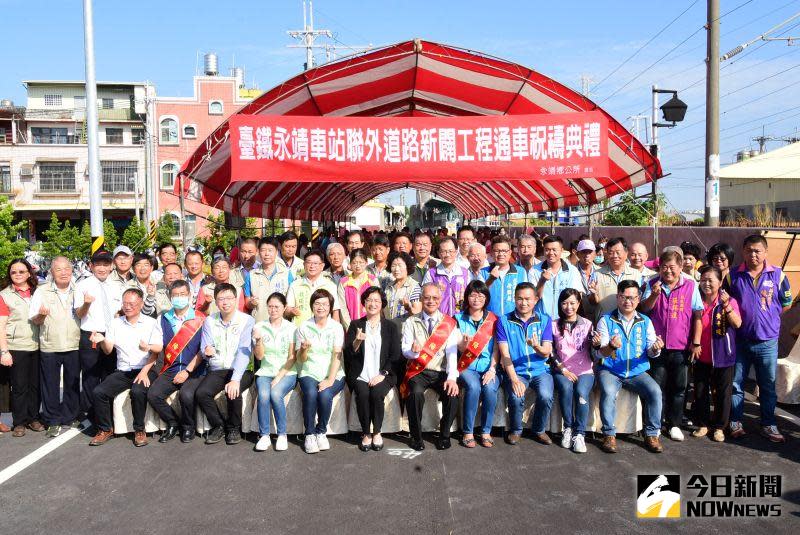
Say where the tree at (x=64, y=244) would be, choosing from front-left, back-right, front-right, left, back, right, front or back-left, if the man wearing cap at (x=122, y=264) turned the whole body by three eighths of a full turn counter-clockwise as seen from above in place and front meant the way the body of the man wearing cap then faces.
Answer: front-left

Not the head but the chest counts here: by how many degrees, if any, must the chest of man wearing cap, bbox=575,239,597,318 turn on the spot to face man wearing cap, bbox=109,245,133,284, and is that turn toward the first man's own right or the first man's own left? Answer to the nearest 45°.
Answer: approximately 90° to the first man's own right

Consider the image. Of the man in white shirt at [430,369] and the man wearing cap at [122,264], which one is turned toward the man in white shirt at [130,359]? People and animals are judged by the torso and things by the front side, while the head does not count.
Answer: the man wearing cap

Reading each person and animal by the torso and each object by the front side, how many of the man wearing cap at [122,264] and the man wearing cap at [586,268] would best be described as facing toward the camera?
2

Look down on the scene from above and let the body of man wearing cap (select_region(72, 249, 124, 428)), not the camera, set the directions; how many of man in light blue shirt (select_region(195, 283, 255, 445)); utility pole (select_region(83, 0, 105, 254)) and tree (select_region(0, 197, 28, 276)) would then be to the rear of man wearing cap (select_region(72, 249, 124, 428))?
2

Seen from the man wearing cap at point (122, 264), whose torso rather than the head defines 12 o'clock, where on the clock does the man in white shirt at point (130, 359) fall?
The man in white shirt is roughly at 12 o'clock from the man wearing cap.

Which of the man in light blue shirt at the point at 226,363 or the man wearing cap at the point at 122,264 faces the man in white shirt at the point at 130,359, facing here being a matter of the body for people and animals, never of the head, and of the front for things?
the man wearing cap
